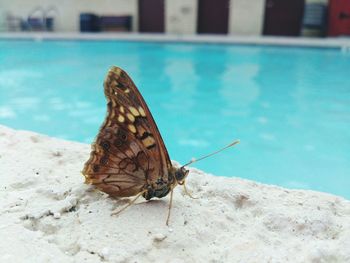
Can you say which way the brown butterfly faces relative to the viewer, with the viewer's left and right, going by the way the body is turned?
facing to the right of the viewer
